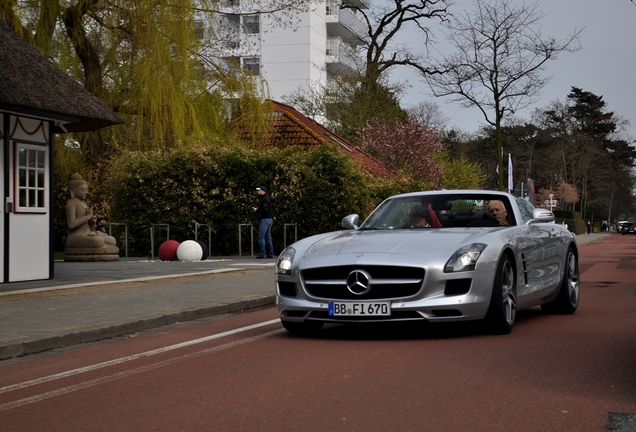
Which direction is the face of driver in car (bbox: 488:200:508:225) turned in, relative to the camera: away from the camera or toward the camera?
toward the camera

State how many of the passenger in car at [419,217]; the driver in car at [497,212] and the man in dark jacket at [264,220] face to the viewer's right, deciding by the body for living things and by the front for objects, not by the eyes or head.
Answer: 0

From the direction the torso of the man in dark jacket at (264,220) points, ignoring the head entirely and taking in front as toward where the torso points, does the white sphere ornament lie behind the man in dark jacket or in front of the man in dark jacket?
in front

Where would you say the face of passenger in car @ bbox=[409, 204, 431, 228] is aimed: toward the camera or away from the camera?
toward the camera

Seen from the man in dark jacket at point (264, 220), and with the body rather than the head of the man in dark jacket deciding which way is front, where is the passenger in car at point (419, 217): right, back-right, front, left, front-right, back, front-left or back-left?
left

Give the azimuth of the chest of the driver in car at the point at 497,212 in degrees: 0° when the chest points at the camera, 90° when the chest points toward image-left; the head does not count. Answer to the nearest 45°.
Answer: approximately 45°

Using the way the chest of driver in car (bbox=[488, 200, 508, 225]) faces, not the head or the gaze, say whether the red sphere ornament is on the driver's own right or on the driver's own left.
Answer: on the driver's own right

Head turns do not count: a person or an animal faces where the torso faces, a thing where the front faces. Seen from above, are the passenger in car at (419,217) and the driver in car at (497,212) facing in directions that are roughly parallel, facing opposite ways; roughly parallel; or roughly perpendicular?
roughly parallel

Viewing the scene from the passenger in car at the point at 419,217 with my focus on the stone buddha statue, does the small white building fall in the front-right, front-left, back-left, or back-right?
front-left

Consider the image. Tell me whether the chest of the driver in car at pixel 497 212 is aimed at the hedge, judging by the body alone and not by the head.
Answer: no

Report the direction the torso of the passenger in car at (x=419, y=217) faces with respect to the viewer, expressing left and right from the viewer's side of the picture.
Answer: facing the viewer and to the left of the viewer
